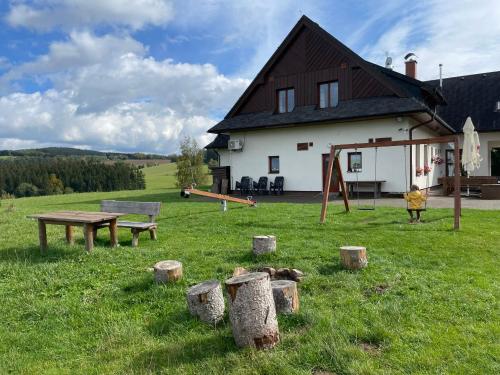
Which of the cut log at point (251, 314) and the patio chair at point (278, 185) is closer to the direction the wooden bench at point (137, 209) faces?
the cut log

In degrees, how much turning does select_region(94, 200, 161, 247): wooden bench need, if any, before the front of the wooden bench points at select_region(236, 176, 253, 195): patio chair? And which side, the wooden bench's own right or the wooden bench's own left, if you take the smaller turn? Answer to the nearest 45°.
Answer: approximately 180°

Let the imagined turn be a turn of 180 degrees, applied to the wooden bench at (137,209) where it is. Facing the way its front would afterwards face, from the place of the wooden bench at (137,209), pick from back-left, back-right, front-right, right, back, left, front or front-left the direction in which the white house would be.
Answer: front

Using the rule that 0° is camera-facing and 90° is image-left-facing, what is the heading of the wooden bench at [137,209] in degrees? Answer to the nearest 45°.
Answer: approximately 45°

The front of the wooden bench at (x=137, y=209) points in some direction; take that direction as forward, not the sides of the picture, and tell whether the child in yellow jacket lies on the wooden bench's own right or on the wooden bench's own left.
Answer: on the wooden bench's own left

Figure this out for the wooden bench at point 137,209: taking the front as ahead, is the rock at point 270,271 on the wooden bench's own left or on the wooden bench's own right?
on the wooden bench's own left

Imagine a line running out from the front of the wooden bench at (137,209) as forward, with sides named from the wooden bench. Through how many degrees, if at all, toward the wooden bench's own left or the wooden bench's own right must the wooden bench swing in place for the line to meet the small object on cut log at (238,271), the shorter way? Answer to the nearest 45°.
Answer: approximately 45° to the wooden bench's own left

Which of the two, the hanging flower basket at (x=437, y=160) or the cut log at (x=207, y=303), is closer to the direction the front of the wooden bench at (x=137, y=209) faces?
the cut log

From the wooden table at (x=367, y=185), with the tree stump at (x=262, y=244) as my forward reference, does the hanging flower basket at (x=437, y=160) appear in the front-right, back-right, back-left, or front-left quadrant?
back-left

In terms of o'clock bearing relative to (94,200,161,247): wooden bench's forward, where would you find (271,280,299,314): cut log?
The cut log is roughly at 10 o'clock from the wooden bench.

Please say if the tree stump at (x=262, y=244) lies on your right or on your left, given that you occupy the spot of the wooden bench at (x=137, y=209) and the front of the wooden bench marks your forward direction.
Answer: on your left

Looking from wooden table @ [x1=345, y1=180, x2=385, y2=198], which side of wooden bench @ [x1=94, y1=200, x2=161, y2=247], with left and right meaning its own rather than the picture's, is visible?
back

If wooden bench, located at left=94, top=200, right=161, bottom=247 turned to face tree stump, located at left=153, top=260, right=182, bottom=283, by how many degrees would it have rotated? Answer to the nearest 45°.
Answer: approximately 45° to its left
